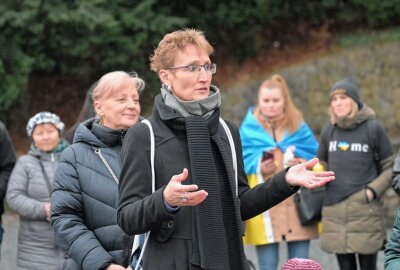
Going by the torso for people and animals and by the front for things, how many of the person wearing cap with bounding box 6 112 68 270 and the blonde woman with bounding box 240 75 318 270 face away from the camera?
0

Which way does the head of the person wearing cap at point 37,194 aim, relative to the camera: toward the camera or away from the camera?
toward the camera

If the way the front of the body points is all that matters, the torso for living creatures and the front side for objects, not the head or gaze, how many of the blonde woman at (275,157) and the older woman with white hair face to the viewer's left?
0

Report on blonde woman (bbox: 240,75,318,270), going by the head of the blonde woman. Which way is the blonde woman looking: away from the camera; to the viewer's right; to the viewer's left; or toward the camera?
toward the camera

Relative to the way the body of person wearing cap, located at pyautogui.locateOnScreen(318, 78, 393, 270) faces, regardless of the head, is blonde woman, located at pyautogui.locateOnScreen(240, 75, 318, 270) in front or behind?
in front

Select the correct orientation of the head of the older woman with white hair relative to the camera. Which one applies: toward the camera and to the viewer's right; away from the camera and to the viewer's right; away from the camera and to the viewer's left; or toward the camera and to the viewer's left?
toward the camera and to the viewer's right

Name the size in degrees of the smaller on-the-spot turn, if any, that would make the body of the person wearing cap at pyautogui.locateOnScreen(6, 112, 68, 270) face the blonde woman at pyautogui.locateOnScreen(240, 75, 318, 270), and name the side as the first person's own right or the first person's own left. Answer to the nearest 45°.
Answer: approximately 45° to the first person's own left

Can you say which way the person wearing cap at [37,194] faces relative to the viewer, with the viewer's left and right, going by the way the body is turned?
facing the viewer and to the right of the viewer

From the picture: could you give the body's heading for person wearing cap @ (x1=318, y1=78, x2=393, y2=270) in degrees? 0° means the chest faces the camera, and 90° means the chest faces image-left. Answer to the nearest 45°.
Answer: approximately 45°

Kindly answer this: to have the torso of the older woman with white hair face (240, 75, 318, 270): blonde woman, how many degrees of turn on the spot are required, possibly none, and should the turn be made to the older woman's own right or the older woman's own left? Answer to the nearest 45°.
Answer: approximately 90° to the older woman's own left

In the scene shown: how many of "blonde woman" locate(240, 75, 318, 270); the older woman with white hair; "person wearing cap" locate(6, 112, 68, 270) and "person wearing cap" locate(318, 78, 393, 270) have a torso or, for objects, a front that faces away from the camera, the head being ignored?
0

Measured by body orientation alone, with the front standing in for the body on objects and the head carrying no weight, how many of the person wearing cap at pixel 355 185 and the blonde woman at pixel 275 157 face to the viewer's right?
0

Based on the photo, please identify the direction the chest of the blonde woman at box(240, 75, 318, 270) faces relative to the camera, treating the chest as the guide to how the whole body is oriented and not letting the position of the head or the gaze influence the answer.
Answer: toward the camera

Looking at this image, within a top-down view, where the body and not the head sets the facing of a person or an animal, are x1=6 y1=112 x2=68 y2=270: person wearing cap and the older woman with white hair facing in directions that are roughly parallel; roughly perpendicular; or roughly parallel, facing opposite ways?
roughly parallel
